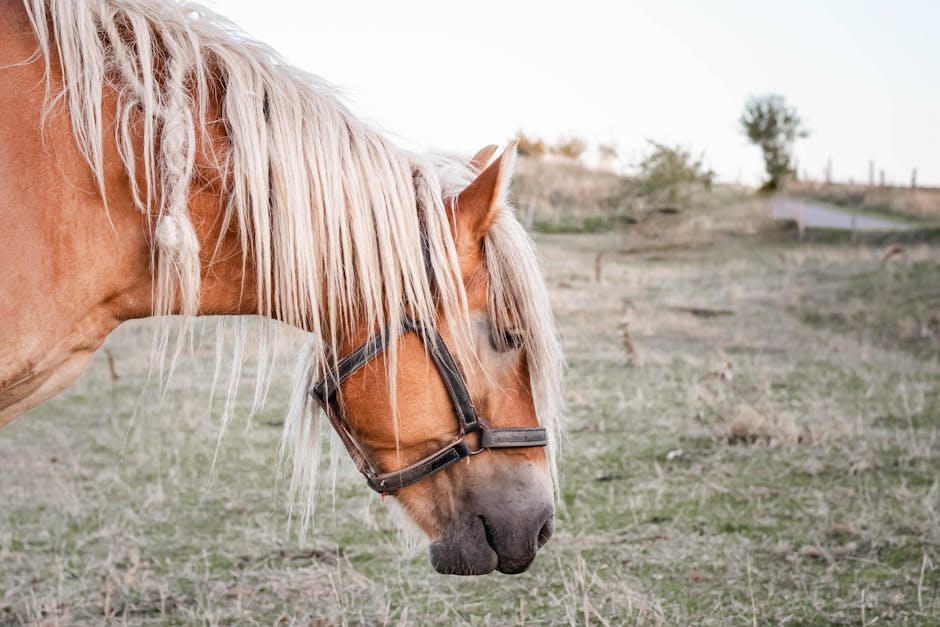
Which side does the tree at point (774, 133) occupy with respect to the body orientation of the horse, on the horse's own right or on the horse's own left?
on the horse's own left

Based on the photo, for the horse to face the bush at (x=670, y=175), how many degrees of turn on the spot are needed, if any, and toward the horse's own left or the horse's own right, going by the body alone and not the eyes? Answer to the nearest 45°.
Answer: approximately 45° to the horse's own left

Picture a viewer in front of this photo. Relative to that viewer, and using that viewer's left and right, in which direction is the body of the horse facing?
facing to the right of the viewer
